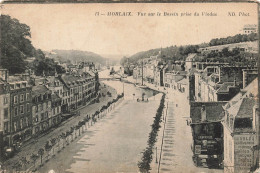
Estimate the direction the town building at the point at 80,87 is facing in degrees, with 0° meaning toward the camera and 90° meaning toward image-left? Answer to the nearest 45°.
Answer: approximately 315°

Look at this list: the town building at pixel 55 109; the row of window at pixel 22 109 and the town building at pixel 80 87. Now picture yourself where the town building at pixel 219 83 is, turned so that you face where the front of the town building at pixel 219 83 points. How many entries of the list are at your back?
0

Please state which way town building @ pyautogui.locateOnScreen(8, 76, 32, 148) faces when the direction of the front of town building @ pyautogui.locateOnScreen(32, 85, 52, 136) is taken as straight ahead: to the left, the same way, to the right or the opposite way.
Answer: the same way

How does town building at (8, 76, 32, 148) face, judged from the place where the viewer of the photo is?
facing the viewer and to the right of the viewer

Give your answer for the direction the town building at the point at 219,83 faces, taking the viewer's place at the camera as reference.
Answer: facing the viewer and to the left of the viewer

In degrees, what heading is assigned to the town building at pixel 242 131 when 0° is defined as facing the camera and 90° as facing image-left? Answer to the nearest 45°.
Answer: approximately 45°

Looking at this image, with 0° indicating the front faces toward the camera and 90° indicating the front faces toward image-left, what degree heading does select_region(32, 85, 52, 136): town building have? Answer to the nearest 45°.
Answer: approximately 315°

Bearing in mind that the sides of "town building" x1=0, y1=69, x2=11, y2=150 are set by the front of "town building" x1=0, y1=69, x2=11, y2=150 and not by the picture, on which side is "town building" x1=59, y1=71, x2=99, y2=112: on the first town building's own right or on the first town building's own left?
on the first town building's own left

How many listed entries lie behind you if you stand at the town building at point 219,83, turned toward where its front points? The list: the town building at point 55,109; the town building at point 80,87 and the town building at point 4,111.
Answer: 0
